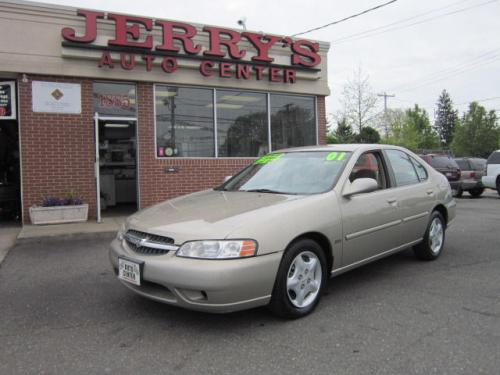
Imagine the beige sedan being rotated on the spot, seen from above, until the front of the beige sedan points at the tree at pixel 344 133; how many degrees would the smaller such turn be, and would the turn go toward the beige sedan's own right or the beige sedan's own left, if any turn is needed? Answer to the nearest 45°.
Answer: approximately 135° to the beige sedan's own right

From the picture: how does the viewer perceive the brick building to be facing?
facing the viewer and to the right of the viewer

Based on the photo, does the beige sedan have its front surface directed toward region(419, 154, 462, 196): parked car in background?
no

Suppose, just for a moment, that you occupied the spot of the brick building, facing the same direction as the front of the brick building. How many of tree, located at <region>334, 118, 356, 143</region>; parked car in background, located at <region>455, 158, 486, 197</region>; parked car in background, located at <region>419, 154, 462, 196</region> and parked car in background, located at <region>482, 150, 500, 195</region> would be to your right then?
0

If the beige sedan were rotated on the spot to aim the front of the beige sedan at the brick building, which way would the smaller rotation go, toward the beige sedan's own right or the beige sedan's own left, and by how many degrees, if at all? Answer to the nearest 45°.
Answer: approximately 90° to the beige sedan's own right

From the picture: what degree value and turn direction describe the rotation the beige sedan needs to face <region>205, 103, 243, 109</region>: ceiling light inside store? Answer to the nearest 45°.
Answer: approximately 135° to its right

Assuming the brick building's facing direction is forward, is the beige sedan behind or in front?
in front

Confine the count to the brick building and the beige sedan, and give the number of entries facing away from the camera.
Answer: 0

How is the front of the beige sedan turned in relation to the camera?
facing the viewer and to the left of the viewer

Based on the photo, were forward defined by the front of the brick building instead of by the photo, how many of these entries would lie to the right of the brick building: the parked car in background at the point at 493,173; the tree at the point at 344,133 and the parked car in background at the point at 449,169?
0

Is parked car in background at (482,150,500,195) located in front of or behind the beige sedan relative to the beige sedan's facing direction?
behind

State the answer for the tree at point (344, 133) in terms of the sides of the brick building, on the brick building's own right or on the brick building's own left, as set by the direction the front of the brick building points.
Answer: on the brick building's own left

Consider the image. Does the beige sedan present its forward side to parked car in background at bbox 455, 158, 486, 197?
no
